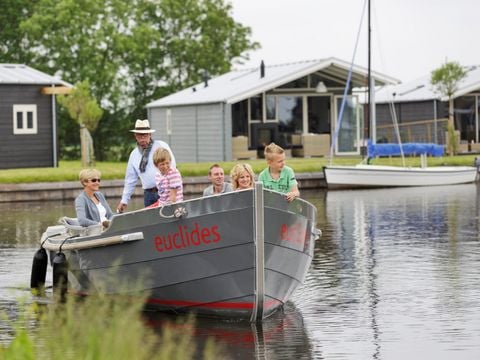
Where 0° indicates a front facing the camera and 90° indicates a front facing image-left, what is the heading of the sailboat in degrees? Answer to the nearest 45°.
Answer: approximately 90°

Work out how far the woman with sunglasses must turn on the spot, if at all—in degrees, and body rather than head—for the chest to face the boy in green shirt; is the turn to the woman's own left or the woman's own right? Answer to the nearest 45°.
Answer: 0° — they already face them

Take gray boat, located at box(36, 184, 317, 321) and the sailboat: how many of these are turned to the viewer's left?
1

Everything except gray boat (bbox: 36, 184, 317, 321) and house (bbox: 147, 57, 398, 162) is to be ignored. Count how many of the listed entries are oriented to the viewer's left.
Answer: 0

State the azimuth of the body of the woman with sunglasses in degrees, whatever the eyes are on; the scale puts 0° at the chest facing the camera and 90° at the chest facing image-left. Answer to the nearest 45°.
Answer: approximately 315°

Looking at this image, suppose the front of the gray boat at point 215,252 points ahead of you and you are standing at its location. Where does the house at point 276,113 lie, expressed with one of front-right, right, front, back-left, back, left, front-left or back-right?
back-left

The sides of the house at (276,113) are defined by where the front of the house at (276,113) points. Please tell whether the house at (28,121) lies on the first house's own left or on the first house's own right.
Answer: on the first house's own right

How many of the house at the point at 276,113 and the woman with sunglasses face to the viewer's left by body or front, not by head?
0

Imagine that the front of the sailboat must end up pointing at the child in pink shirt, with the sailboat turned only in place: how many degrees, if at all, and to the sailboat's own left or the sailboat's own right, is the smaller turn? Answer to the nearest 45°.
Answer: approximately 90° to the sailboat's own left
